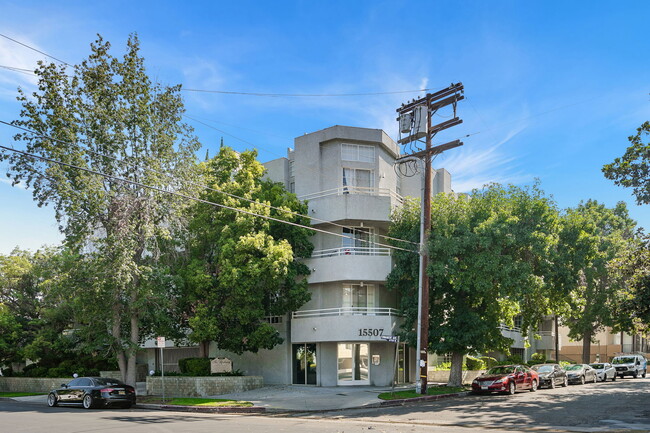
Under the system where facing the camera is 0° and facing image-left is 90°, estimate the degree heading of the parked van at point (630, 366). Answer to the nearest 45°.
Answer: approximately 45°

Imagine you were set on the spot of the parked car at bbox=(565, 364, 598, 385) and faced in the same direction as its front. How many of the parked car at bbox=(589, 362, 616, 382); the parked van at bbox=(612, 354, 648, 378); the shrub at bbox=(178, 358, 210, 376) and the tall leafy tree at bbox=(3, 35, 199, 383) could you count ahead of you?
2

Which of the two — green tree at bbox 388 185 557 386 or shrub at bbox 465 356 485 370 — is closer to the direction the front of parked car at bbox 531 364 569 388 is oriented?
the green tree

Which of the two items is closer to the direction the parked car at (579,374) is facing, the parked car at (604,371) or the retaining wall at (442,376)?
the retaining wall

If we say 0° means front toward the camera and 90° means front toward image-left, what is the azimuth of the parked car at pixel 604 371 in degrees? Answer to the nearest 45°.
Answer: approximately 45°

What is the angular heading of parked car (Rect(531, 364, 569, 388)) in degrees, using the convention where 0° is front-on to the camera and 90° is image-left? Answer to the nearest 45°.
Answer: approximately 45°

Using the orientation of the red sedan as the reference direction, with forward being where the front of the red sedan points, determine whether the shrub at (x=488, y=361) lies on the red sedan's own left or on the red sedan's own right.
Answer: on the red sedan's own right
